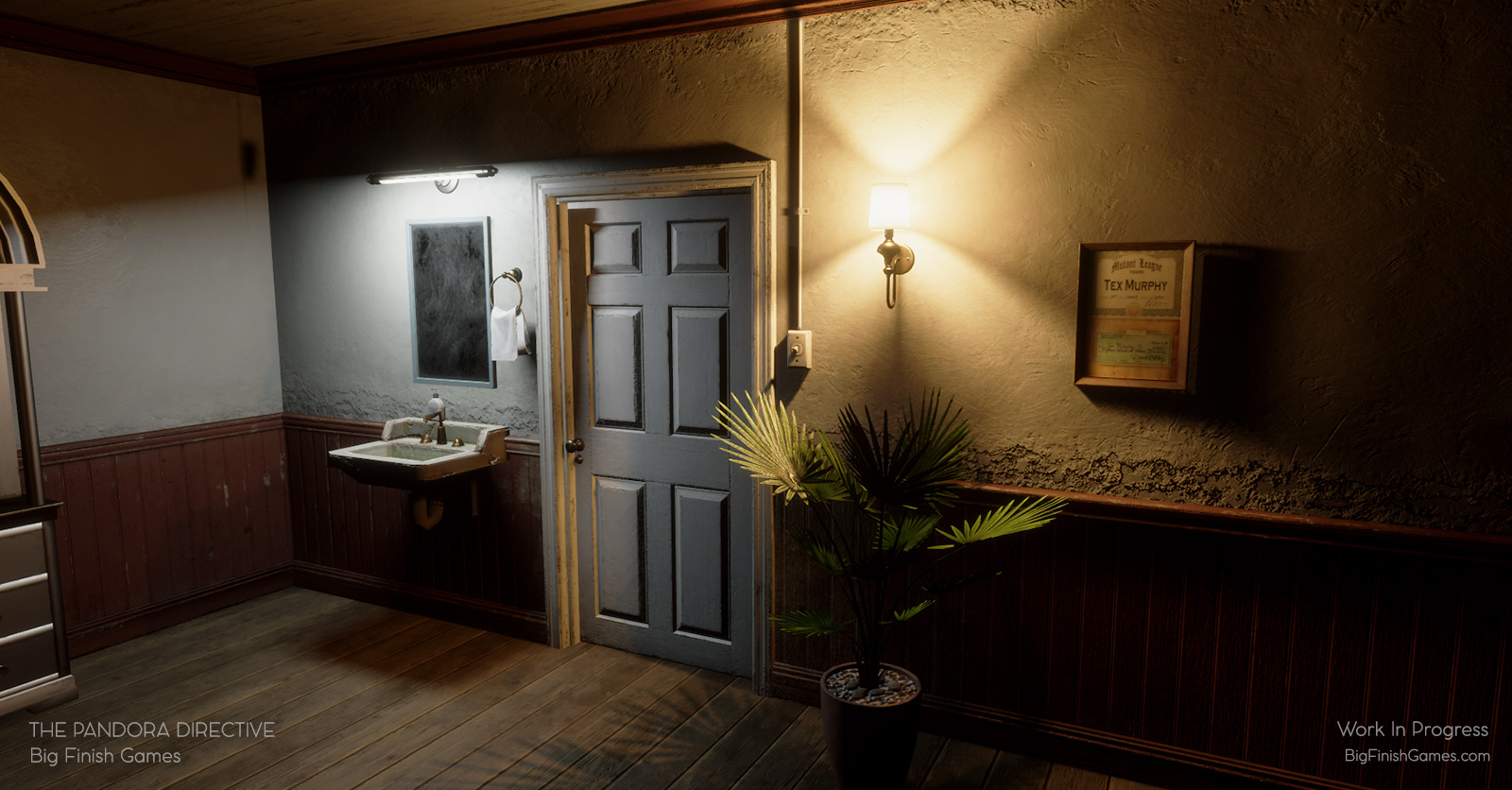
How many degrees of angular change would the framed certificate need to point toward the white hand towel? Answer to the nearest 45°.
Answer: approximately 90° to its right

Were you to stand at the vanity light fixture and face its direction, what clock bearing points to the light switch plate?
The light switch plate is roughly at 9 o'clock from the vanity light fixture.

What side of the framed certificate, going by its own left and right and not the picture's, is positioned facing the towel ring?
right

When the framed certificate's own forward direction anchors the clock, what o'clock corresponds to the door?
The door is roughly at 3 o'clock from the framed certificate.

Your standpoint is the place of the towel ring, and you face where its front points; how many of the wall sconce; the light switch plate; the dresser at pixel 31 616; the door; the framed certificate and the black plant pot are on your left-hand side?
5

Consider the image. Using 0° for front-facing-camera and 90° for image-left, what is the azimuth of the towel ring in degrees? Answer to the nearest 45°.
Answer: approximately 45°

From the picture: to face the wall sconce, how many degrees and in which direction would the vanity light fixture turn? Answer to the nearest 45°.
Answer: approximately 90° to its left

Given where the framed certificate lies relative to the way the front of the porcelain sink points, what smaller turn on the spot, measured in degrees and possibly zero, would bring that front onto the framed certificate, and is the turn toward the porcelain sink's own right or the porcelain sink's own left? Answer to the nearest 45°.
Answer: approximately 90° to the porcelain sink's own left

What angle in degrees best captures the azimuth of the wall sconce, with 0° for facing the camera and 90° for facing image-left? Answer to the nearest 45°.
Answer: approximately 45°
